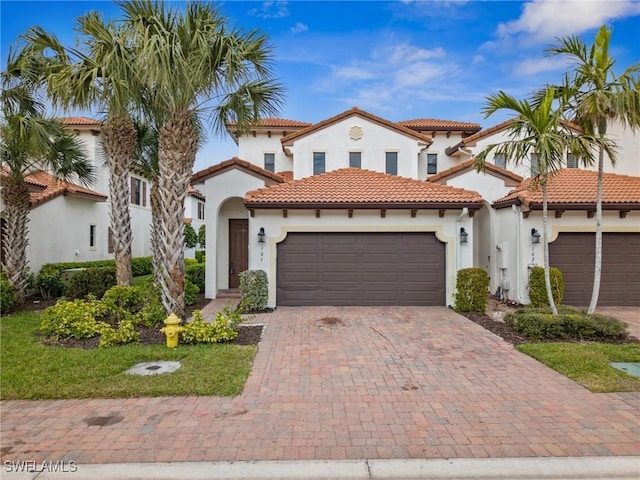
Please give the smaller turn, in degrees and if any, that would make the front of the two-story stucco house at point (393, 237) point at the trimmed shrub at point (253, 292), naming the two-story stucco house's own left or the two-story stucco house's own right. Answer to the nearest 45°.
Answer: approximately 45° to the two-story stucco house's own right

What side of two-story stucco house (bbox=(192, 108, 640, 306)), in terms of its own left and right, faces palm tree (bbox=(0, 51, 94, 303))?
right

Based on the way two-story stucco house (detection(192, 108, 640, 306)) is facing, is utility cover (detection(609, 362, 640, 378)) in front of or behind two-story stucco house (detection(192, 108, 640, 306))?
in front

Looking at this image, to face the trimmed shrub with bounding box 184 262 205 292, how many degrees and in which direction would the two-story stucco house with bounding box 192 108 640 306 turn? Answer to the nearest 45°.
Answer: approximately 90° to its right

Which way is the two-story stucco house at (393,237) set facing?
toward the camera

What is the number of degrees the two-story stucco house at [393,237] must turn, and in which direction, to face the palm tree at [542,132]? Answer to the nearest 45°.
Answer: approximately 45° to its left

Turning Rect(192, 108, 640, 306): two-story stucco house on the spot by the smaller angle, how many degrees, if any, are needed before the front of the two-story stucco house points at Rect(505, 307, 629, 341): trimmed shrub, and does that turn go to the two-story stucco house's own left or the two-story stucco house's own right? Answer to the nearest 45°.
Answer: approximately 45° to the two-story stucco house's own left

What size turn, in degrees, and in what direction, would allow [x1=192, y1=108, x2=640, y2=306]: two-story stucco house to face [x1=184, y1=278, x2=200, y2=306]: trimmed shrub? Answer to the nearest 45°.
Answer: approximately 90° to its right
